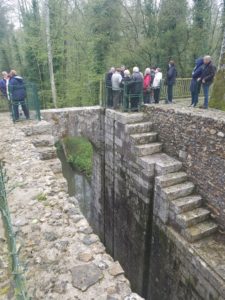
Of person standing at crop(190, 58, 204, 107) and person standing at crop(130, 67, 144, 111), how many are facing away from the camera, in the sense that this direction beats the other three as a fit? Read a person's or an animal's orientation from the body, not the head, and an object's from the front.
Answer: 1

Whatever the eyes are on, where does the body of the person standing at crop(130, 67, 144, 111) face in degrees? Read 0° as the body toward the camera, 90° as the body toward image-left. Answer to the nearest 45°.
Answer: approximately 180°

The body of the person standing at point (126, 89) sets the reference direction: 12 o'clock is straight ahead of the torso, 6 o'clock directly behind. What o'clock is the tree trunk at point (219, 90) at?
The tree trunk is roughly at 3 o'clock from the person standing.

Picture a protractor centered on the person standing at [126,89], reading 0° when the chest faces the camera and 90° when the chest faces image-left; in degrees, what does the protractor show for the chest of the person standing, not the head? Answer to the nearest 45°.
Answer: approximately 180°

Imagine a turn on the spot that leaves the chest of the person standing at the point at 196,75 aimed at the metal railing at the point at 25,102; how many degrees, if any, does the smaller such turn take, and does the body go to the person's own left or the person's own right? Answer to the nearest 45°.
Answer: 0° — they already face it

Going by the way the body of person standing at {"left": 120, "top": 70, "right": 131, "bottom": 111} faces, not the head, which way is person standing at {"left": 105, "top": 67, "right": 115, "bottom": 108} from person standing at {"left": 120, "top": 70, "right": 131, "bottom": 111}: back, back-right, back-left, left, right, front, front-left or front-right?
front-left

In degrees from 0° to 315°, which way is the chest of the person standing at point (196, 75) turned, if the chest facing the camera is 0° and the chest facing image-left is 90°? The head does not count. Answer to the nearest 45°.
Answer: approximately 90°

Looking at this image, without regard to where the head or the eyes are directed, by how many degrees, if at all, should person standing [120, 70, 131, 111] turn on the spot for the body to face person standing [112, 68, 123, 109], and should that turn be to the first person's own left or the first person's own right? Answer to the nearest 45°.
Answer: approximately 45° to the first person's own left

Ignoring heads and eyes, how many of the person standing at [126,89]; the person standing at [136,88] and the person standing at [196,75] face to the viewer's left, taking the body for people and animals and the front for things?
1

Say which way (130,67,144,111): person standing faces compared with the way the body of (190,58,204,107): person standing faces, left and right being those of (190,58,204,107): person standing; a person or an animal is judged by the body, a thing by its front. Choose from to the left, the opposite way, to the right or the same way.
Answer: to the right

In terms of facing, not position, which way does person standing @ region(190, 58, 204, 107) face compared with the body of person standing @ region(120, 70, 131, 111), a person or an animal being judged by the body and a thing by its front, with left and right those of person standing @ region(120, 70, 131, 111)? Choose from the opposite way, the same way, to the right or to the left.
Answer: to the left
